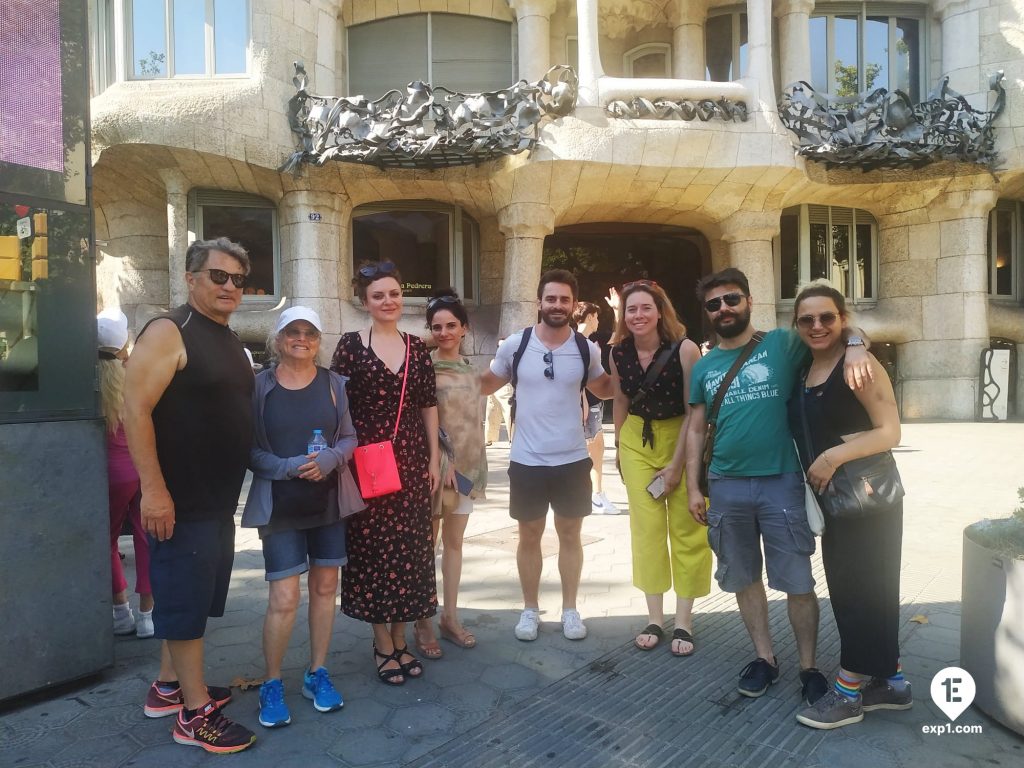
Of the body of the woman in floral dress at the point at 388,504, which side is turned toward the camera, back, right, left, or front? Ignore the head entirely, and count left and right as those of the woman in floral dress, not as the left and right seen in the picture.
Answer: front

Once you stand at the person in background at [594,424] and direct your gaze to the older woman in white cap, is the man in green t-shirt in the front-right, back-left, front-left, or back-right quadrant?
front-left

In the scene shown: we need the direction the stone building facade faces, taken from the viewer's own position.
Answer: facing the viewer

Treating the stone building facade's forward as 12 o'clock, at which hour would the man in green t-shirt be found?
The man in green t-shirt is roughly at 12 o'clock from the stone building facade.

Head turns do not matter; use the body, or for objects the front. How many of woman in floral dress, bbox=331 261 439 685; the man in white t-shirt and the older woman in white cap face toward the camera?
3

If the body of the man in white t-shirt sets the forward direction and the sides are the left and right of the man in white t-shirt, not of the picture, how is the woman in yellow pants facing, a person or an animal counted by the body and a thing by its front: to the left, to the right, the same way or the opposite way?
the same way

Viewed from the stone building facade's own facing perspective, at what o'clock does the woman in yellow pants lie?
The woman in yellow pants is roughly at 12 o'clock from the stone building facade.

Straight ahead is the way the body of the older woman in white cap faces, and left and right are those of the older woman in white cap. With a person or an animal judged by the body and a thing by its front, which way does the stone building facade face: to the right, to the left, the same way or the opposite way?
the same way

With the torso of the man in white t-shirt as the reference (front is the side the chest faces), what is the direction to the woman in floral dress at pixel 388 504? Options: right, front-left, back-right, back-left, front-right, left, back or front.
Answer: front-right

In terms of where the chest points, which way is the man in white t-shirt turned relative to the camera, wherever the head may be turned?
toward the camera

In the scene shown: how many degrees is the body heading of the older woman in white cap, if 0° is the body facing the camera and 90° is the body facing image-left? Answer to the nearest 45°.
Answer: approximately 0°

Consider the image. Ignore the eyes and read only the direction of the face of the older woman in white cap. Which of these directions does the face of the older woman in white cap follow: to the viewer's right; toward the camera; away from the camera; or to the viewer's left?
toward the camera

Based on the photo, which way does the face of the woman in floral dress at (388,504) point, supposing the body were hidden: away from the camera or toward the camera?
toward the camera

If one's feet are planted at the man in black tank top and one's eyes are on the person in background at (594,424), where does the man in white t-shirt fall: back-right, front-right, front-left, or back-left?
front-right

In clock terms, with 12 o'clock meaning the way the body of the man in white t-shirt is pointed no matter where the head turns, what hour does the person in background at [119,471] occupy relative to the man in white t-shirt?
The person in background is roughly at 3 o'clock from the man in white t-shirt.
